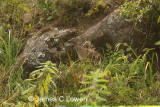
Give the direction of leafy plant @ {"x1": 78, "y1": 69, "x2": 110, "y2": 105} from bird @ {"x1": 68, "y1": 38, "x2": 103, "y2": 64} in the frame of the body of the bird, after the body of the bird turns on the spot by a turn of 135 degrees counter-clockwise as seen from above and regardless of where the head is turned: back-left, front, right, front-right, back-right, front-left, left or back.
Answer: front-right

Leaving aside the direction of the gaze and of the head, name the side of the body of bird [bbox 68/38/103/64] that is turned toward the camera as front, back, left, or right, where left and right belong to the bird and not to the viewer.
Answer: left
